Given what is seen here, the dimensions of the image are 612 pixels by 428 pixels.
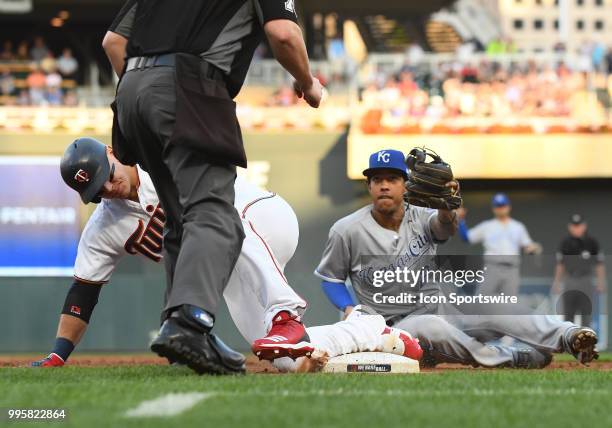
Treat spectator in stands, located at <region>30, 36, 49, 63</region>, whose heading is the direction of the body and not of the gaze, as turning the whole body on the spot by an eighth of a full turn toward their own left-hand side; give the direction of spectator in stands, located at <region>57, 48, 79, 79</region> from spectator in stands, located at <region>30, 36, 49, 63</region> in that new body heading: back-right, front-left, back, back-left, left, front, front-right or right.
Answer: front

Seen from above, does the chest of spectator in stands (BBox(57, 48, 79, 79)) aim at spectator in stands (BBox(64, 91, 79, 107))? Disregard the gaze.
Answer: yes

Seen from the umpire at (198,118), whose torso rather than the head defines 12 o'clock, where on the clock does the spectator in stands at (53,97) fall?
The spectator in stands is roughly at 10 o'clock from the umpire.

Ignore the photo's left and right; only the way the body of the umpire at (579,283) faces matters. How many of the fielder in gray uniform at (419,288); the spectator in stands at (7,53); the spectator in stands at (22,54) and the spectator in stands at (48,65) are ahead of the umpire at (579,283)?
1

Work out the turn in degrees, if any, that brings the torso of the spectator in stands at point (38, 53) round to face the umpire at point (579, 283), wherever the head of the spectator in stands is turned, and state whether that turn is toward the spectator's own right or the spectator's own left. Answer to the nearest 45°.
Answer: approximately 45° to the spectator's own left

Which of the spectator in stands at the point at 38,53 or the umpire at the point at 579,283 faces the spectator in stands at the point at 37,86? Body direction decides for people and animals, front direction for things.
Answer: the spectator in stands at the point at 38,53

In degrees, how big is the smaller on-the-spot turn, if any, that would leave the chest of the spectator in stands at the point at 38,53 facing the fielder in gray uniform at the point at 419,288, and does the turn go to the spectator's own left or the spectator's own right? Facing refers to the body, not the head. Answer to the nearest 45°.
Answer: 0° — they already face them

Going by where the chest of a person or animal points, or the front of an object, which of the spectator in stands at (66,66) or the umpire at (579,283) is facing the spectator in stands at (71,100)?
the spectator in stands at (66,66)

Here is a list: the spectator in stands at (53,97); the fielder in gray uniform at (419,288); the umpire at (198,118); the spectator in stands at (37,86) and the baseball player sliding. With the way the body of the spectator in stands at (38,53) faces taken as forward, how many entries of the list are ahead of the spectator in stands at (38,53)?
5

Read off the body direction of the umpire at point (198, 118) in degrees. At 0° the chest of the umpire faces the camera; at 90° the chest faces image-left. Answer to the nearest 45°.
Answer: approximately 225°

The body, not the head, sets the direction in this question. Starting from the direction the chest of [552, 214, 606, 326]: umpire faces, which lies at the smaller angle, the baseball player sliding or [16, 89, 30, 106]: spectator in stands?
the baseball player sliding

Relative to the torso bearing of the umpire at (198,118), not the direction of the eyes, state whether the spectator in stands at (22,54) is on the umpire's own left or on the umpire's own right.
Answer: on the umpire's own left

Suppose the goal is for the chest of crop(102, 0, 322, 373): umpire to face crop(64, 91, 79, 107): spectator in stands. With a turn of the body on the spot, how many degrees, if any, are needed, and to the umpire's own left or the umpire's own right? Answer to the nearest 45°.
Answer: approximately 45° to the umpire's own left
